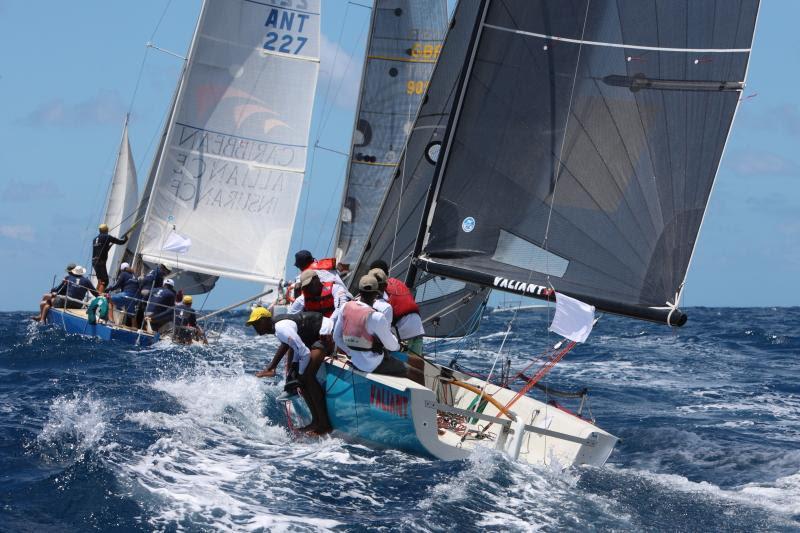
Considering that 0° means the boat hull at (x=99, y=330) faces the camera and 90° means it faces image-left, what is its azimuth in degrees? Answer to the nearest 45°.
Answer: approximately 135°

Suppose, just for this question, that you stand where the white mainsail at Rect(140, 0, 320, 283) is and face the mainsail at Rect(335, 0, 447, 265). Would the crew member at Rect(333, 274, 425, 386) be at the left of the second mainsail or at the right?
right
